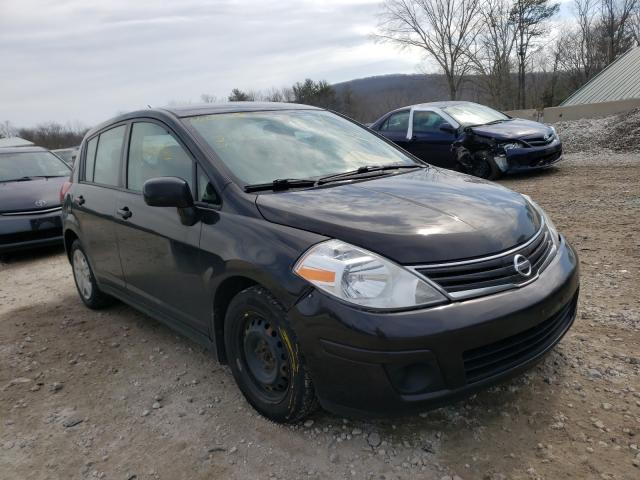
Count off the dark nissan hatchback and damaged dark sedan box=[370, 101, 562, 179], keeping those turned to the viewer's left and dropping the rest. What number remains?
0

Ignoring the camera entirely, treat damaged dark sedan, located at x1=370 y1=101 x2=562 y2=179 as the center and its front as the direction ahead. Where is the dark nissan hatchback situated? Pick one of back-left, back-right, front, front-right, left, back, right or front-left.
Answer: front-right

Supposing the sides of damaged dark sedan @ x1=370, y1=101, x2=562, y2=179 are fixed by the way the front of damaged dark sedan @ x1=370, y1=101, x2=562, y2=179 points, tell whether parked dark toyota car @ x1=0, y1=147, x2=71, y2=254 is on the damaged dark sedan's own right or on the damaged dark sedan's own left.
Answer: on the damaged dark sedan's own right

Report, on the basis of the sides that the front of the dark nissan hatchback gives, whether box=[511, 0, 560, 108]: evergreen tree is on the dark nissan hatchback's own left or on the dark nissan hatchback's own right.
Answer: on the dark nissan hatchback's own left

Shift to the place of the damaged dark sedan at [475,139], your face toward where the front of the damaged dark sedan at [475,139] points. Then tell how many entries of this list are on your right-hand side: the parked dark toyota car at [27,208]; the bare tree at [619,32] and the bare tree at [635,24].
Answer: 1

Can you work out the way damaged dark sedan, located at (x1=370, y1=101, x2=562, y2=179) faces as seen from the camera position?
facing the viewer and to the right of the viewer

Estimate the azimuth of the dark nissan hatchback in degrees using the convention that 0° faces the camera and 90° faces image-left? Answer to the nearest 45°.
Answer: approximately 315°

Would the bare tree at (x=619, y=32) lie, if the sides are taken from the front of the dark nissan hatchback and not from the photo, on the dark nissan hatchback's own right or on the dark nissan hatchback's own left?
on the dark nissan hatchback's own left

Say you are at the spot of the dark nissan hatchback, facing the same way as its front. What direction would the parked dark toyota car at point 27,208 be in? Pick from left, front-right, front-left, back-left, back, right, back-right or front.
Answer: back

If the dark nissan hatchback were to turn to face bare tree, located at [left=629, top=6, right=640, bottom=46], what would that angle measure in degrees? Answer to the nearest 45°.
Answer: approximately 90° to its left

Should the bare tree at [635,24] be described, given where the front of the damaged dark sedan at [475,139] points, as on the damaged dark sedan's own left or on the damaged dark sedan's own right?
on the damaged dark sedan's own left
